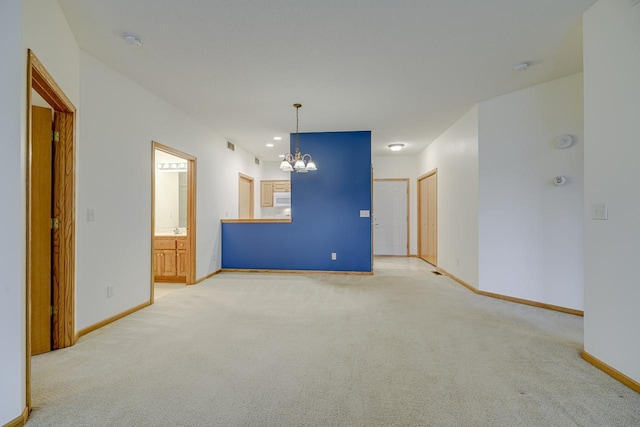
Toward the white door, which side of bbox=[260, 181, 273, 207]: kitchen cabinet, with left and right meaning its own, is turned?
left

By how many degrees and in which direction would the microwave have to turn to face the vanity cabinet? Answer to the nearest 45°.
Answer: approximately 45° to its right

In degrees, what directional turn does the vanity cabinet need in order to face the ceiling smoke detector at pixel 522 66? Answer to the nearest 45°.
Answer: approximately 45° to its left

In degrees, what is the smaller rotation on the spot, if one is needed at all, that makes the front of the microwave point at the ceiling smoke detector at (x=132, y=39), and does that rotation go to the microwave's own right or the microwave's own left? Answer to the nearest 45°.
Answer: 0° — it already faces it

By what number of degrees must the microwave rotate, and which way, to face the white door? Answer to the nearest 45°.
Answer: approximately 90° to its left

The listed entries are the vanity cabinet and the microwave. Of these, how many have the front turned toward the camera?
2

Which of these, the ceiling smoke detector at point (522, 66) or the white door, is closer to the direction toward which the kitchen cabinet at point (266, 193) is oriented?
the ceiling smoke detector

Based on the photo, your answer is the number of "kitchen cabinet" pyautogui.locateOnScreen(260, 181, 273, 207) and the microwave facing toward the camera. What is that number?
2
